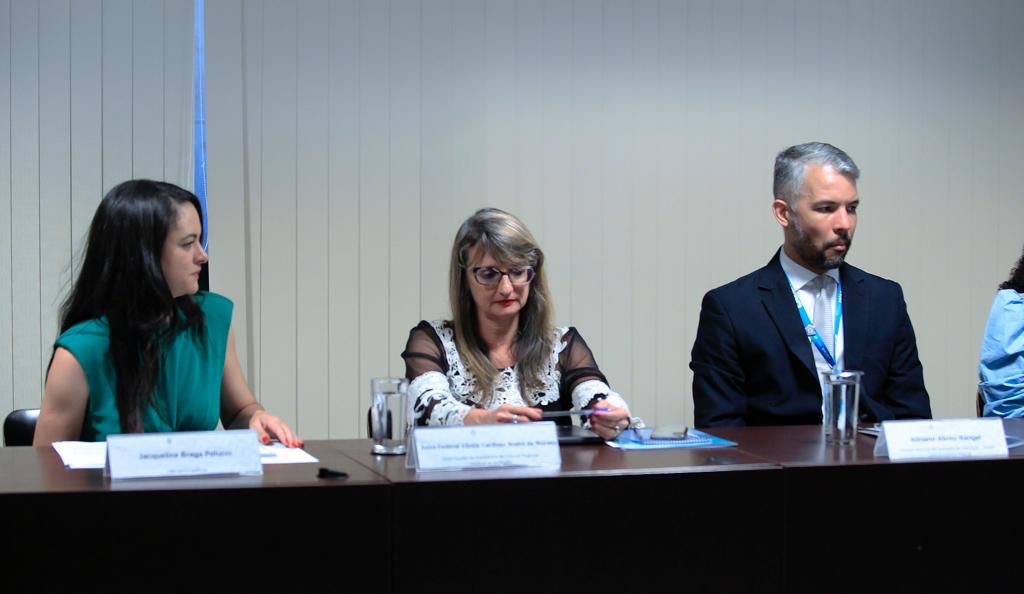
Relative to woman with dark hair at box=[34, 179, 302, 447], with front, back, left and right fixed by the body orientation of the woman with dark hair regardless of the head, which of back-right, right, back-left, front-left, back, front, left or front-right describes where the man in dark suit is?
front-left

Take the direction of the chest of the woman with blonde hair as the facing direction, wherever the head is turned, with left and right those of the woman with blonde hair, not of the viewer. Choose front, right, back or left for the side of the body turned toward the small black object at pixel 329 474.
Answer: front

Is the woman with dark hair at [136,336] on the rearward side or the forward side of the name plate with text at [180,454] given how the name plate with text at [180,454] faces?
on the rearward side

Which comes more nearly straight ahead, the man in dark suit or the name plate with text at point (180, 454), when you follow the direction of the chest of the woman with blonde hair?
the name plate with text

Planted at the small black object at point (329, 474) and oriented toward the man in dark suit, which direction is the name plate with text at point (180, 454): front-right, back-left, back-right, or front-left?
back-left

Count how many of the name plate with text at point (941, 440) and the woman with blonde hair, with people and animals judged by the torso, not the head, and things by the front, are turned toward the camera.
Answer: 2

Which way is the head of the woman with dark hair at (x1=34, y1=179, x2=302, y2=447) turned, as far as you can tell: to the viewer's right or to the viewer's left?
to the viewer's right

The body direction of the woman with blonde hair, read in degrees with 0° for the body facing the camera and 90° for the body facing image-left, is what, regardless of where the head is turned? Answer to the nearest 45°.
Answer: approximately 0°

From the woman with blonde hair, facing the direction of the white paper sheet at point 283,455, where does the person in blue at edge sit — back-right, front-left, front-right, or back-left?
back-left

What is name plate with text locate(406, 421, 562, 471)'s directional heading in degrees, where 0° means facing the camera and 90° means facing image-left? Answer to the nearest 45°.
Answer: approximately 0°

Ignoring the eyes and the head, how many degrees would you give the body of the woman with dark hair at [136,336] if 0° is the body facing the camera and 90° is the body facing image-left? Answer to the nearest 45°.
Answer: approximately 315°
